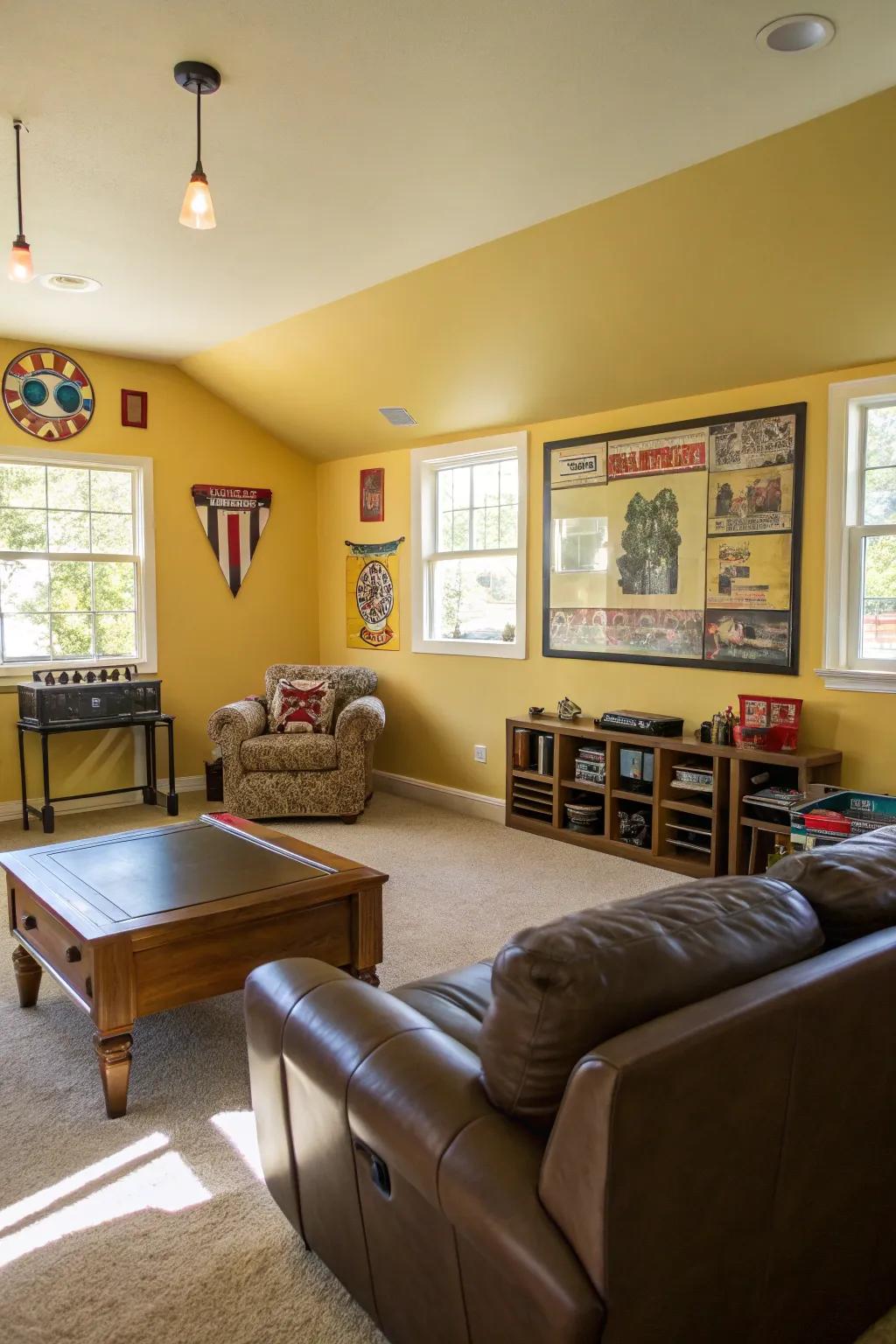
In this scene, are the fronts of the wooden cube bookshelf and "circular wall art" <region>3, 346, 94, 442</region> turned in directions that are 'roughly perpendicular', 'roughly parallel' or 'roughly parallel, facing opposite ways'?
roughly perpendicular

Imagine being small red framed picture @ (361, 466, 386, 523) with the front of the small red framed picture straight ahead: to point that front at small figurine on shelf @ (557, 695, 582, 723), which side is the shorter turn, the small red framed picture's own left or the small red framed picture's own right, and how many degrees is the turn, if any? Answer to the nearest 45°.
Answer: approximately 90° to the small red framed picture's own left

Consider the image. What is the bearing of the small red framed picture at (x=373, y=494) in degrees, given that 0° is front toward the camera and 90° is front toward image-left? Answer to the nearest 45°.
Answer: approximately 45°

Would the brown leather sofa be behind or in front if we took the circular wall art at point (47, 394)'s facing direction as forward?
in front

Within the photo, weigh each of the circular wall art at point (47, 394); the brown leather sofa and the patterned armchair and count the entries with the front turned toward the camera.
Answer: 2

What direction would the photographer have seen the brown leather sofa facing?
facing away from the viewer and to the left of the viewer

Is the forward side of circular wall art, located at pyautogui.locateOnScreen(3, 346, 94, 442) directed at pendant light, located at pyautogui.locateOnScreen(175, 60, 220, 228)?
yes

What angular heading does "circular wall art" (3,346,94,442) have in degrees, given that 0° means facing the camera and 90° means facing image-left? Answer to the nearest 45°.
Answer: approximately 0°

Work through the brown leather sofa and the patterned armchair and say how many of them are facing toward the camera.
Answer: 1

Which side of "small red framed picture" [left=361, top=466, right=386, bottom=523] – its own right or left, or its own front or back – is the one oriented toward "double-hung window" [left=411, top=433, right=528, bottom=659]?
left

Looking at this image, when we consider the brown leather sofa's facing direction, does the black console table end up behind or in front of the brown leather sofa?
in front
